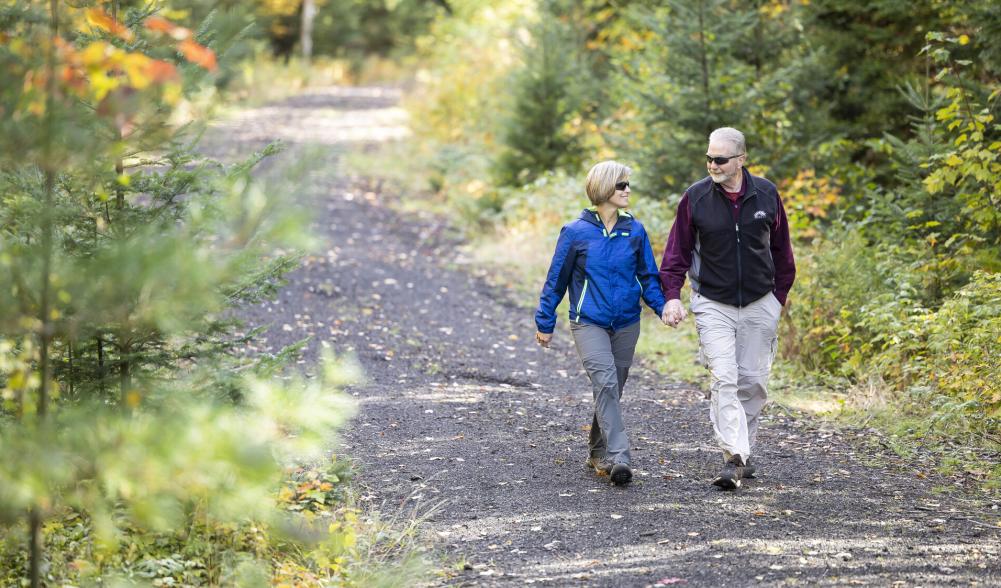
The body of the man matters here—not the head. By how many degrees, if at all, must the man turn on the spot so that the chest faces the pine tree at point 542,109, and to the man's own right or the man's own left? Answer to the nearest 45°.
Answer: approximately 180°

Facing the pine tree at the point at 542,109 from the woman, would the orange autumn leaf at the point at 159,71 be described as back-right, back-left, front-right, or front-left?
back-left

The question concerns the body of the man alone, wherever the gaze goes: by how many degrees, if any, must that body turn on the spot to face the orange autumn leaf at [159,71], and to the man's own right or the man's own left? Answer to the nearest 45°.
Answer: approximately 45° to the man's own right

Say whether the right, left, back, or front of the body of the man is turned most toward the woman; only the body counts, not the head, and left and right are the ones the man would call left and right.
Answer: right

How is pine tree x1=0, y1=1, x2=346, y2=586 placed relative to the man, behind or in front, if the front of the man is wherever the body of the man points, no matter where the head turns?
in front

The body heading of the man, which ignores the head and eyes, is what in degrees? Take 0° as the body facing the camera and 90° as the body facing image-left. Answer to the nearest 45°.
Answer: approximately 0°

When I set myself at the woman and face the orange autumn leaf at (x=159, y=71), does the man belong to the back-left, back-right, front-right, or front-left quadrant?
back-left
